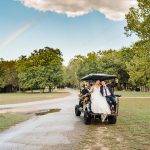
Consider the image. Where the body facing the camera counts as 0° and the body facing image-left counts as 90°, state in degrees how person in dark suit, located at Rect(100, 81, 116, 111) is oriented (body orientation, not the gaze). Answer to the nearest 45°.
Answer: approximately 0°

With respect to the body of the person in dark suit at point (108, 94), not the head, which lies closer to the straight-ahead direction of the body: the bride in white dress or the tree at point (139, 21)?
the bride in white dress

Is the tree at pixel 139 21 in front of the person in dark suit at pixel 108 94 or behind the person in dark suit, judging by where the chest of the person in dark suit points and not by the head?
behind

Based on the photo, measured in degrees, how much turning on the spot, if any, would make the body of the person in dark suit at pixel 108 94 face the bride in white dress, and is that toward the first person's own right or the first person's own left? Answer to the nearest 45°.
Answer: approximately 45° to the first person's own right

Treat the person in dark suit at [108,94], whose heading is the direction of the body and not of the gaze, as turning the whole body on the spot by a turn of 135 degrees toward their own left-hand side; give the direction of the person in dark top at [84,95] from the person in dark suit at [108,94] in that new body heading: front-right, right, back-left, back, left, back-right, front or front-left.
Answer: left
